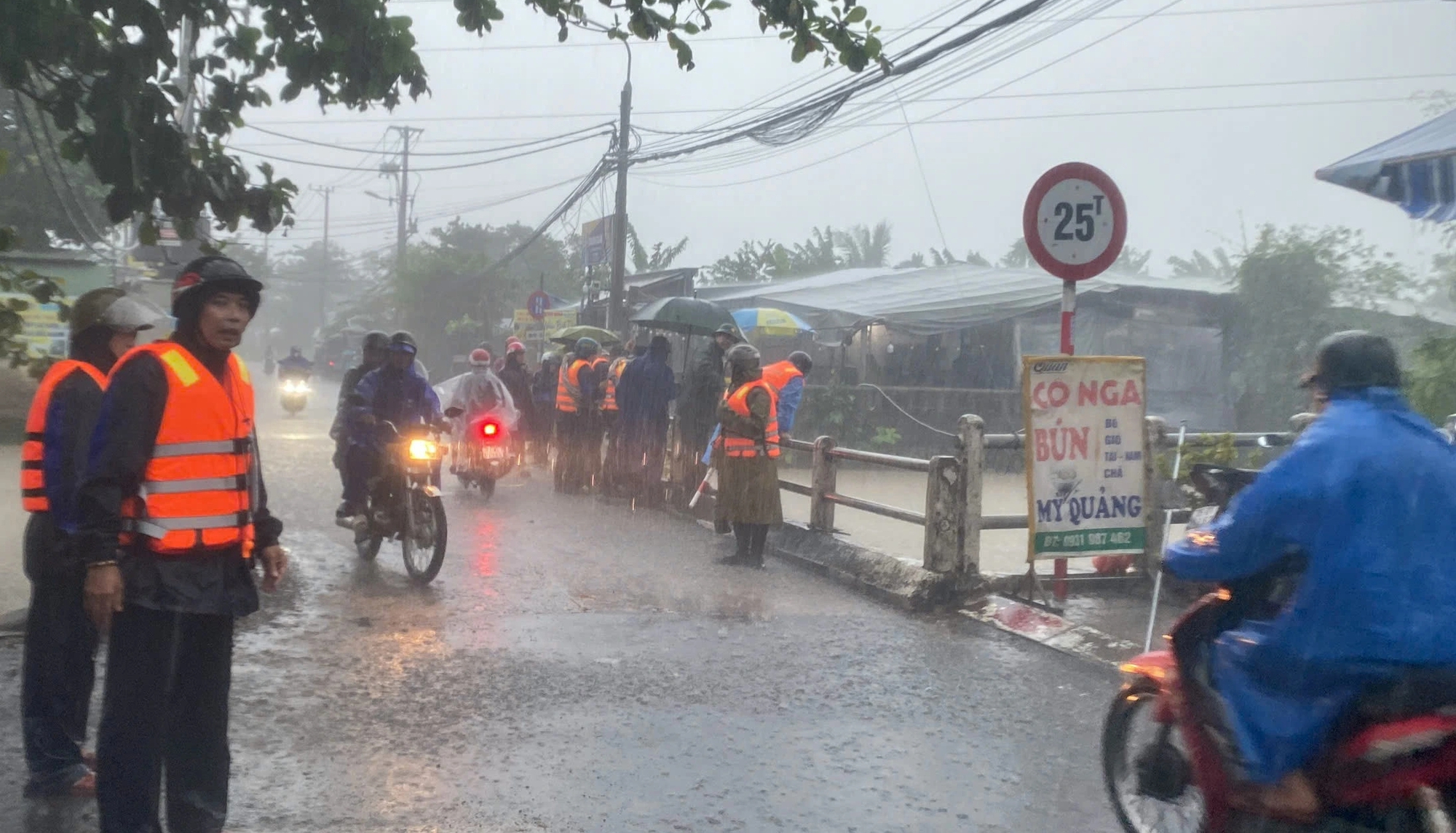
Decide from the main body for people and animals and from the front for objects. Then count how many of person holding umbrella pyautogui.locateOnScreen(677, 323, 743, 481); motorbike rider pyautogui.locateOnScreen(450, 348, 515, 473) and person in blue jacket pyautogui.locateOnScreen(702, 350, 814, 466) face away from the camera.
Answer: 1

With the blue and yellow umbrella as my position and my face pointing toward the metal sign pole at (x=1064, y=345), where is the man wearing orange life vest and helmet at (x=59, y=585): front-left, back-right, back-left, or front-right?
front-right

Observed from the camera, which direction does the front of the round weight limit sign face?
facing the viewer

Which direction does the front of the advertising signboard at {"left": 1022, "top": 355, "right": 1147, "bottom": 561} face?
toward the camera

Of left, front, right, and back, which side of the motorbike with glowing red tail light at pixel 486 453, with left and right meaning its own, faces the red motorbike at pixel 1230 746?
back

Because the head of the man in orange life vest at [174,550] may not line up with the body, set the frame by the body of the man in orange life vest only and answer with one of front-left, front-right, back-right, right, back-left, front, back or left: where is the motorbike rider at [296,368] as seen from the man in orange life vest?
back-left

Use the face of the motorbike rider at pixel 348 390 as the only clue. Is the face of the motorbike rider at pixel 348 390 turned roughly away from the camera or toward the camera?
toward the camera
